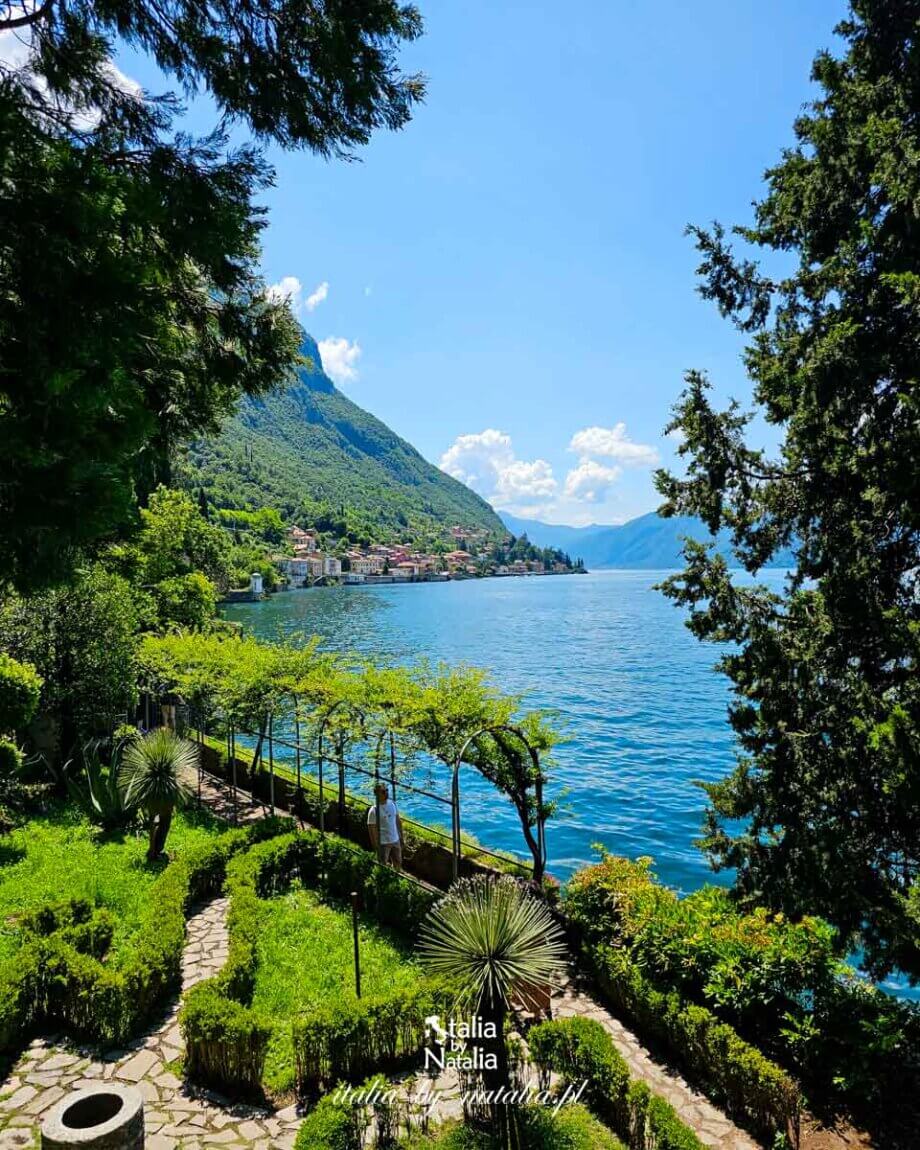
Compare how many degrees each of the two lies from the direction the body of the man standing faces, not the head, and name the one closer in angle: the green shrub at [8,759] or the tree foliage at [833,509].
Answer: the tree foliage

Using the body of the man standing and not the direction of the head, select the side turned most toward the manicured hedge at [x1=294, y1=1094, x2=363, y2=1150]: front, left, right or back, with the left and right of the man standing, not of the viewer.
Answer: front

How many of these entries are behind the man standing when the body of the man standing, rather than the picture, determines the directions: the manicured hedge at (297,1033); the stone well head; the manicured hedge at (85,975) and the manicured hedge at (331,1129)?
0

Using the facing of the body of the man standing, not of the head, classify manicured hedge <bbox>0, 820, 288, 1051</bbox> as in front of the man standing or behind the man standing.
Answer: in front

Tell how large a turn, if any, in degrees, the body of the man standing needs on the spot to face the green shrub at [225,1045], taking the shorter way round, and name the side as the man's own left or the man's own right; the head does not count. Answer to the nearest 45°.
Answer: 0° — they already face it

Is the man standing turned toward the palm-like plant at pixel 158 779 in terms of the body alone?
no

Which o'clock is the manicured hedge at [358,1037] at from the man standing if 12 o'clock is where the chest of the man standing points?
The manicured hedge is roughly at 12 o'clock from the man standing.

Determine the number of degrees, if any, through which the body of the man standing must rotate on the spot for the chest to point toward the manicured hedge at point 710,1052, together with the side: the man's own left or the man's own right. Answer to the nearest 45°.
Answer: approximately 45° to the man's own left

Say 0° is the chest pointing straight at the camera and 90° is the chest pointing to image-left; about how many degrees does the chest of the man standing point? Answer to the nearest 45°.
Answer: approximately 0°

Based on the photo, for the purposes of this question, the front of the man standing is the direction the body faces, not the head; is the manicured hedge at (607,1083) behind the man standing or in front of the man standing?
in front

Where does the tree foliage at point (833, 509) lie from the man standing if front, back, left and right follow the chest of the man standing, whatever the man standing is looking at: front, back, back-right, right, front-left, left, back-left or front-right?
front-left

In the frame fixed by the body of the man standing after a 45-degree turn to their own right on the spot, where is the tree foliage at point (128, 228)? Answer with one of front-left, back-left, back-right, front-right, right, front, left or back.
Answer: front-left

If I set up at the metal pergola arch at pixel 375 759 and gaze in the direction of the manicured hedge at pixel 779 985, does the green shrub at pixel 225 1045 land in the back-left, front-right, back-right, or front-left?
front-right

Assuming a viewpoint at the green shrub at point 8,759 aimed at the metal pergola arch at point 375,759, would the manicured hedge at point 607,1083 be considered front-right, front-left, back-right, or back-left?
front-right
